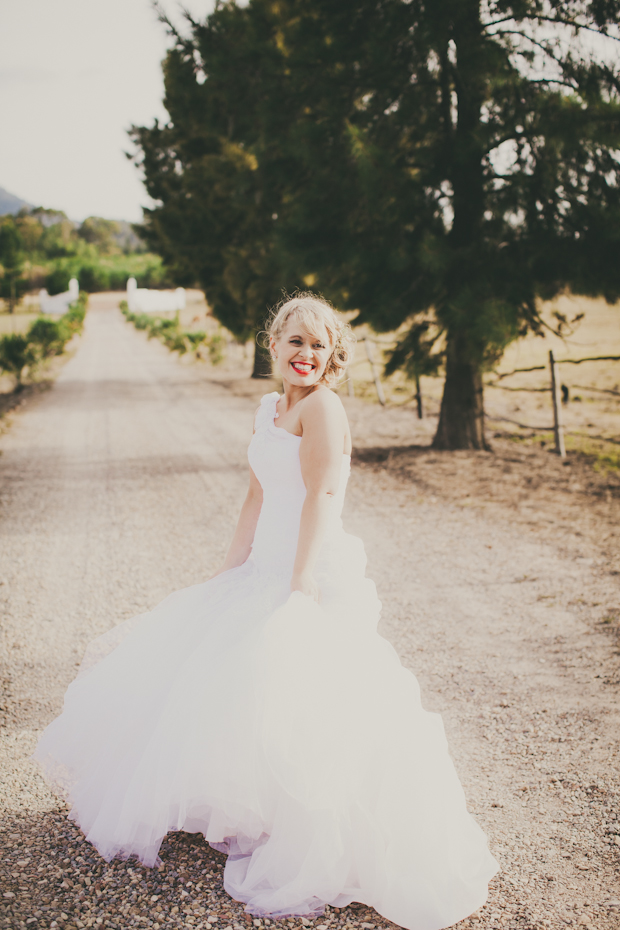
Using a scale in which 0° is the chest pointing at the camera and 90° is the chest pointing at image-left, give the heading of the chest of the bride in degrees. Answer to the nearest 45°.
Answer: approximately 45°

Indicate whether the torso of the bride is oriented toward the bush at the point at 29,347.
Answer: no

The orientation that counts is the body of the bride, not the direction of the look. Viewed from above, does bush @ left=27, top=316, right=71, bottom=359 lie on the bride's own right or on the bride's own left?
on the bride's own right

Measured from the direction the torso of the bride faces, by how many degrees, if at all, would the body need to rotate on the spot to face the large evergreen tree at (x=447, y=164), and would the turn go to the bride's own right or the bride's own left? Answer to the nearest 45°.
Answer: approximately 135° to the bride's own right

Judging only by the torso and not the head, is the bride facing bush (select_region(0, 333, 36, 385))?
no

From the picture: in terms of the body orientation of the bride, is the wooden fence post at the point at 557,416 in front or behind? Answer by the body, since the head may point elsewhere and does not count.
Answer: behind
